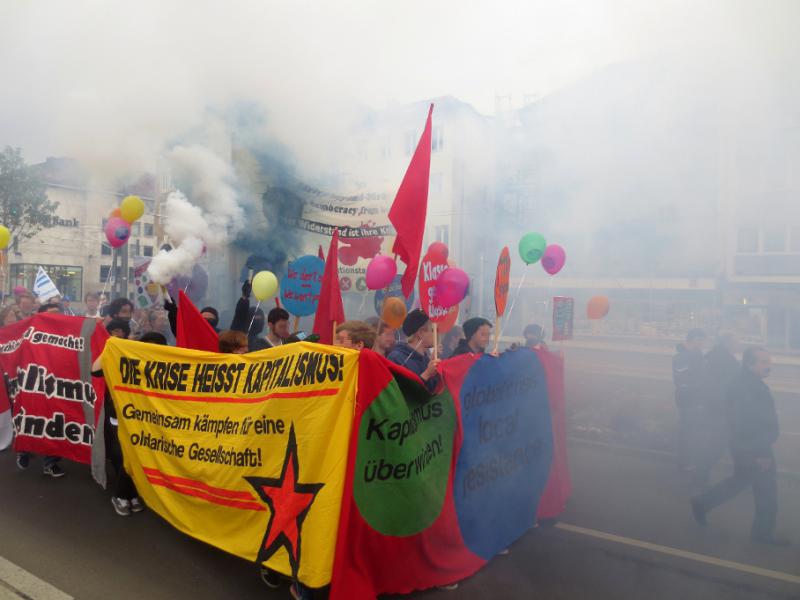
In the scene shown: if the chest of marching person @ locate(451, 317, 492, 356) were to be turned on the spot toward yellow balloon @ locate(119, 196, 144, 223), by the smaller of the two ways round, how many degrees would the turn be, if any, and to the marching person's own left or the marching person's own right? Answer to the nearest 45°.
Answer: approximately 135° to the marching person's own right

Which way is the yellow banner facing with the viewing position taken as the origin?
facing the viewer and to the left of the viewer

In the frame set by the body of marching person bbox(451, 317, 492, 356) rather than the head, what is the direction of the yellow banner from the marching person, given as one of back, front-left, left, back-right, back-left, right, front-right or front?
right

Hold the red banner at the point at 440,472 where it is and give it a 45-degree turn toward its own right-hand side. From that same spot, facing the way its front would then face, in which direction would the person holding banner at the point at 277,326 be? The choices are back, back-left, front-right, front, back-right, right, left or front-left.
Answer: back-right

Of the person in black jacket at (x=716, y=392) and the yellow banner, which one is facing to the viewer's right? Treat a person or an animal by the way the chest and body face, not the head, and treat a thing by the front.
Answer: the person in black jacket

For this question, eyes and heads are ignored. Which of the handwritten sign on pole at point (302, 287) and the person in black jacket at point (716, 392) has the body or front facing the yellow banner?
the handwritten sign on pole
